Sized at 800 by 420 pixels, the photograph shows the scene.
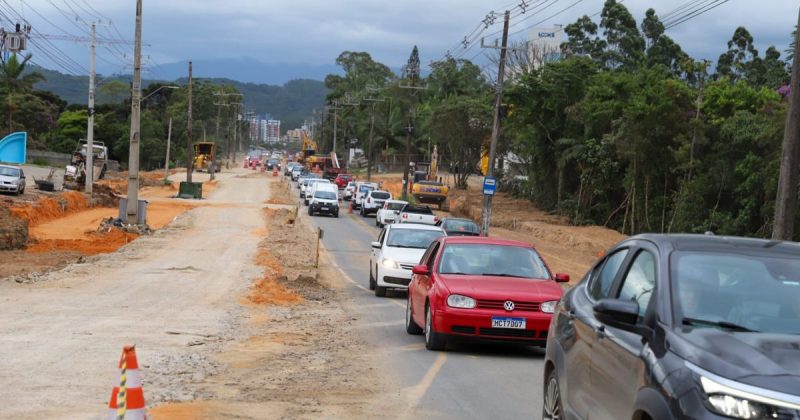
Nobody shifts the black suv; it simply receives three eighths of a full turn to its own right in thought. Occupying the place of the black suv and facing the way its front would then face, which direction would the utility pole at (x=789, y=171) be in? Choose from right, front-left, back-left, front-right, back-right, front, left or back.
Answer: right

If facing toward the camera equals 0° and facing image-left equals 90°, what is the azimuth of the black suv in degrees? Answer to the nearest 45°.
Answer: approximately 315°

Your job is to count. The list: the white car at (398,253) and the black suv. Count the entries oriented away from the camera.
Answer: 0

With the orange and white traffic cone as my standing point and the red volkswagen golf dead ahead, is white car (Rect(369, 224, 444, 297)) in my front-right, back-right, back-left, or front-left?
front-left

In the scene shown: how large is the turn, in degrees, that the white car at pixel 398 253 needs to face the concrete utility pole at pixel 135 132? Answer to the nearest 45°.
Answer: approximately 135° to its right

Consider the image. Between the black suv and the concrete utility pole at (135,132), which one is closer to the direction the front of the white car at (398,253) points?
the black suv

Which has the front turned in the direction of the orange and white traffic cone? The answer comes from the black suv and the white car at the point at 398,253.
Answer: the white car

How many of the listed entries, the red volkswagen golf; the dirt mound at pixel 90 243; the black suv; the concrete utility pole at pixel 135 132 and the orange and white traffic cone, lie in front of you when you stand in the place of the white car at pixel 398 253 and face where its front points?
3

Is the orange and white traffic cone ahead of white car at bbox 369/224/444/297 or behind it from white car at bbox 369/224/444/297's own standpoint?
ahead

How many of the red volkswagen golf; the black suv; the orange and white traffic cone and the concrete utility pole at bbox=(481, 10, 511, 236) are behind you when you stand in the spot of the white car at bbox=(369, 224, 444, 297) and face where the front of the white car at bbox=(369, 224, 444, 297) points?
1

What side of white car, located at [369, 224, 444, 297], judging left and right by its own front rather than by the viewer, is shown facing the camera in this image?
front

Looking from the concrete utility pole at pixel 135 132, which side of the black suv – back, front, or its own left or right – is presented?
back

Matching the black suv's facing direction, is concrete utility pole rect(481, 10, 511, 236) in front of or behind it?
behind

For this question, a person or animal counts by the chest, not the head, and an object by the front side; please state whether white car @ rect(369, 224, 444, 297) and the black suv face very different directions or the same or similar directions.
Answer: same or similar directions

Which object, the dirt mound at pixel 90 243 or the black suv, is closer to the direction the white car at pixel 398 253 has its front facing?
the black suv

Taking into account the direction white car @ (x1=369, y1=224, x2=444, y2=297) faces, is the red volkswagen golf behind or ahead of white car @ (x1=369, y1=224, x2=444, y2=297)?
ahead

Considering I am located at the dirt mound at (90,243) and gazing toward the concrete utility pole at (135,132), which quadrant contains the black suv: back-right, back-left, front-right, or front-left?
back-right
